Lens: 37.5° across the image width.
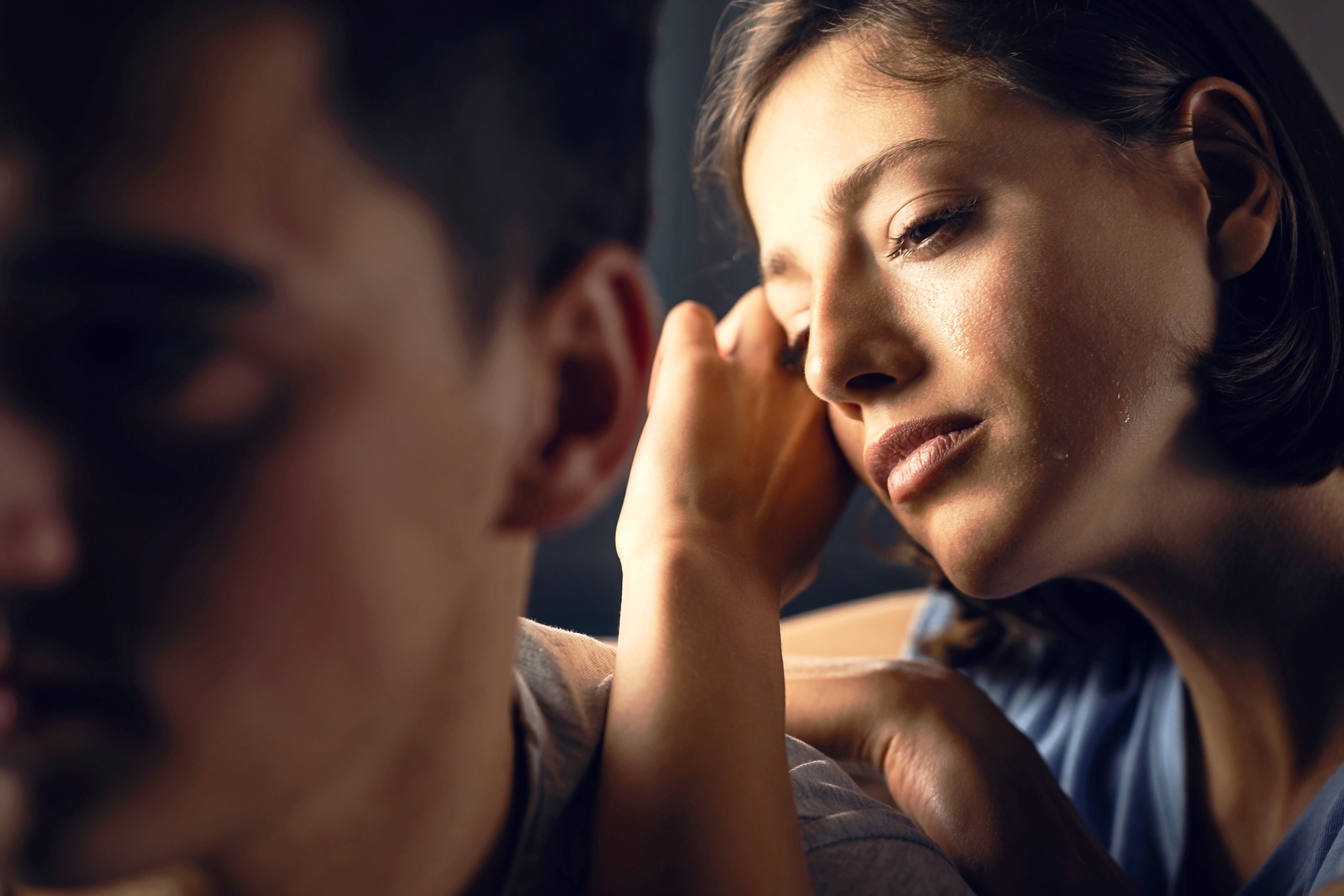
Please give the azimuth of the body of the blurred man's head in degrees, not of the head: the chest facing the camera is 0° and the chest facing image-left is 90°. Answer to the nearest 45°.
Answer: approximately 45°
